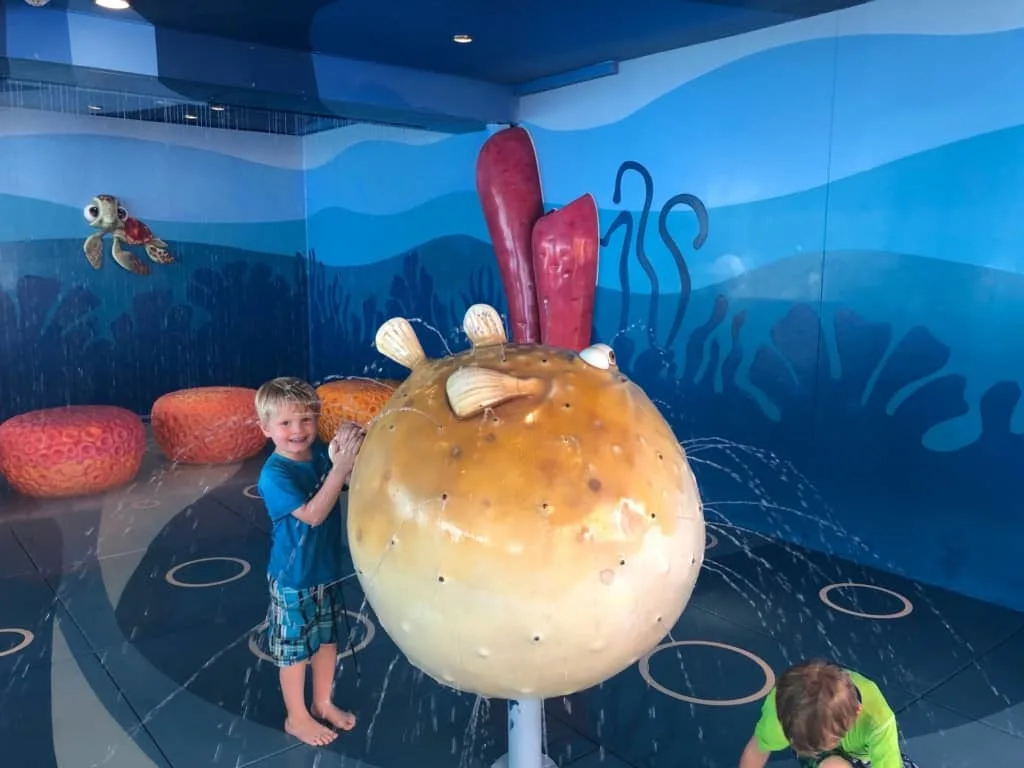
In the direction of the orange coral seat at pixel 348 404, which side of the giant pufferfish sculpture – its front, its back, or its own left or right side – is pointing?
left

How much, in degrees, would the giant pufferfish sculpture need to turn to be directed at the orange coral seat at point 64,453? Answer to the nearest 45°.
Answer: approximately 135° to its left

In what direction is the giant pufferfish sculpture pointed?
to the viewer's right

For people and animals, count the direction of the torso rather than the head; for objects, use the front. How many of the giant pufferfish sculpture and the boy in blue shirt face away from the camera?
0

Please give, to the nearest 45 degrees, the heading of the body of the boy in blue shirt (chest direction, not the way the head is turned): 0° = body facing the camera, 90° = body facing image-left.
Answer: approximately 315°

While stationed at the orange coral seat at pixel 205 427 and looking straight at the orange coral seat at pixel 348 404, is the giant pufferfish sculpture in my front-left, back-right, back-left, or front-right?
front-right
